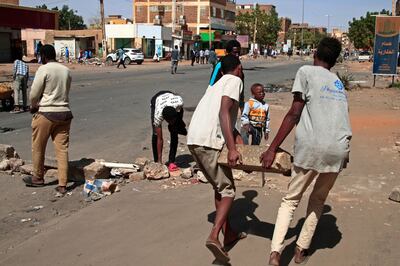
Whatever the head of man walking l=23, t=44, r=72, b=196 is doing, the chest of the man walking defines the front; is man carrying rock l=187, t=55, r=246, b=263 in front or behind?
behind

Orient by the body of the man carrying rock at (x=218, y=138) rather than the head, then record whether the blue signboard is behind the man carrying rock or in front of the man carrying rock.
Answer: in front

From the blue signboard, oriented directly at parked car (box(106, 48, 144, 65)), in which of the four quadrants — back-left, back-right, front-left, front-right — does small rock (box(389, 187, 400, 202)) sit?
back-left

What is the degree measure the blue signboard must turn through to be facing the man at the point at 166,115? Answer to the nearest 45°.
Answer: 0° — it already faces them

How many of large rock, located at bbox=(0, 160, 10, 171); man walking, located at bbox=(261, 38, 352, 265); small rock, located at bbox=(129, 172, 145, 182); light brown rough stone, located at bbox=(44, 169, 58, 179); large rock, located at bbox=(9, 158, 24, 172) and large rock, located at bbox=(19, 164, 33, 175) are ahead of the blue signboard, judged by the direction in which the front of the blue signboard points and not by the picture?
6

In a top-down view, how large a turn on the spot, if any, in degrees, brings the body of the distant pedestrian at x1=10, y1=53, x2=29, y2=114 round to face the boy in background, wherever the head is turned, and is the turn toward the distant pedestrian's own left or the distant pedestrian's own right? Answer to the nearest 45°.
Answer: approximately 135° to the distant pedestrian's own right

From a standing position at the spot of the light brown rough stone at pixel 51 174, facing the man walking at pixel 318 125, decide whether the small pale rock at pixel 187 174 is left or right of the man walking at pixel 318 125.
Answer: left

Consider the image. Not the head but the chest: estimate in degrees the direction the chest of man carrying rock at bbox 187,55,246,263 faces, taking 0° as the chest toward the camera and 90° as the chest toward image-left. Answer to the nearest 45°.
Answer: approximately 225°

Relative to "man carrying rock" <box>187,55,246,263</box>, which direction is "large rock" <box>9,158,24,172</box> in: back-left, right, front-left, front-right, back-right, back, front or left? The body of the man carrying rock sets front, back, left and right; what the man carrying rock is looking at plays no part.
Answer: left

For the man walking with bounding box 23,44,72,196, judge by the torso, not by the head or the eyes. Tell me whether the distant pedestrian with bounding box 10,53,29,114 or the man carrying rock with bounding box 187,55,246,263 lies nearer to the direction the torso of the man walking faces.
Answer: the distant pedestrian

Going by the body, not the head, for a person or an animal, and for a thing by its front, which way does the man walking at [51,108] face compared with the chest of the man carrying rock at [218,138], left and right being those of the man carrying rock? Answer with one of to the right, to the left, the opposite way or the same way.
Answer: to the left

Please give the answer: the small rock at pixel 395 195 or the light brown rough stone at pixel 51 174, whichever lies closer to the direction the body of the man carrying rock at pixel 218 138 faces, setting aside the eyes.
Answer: the small rock
